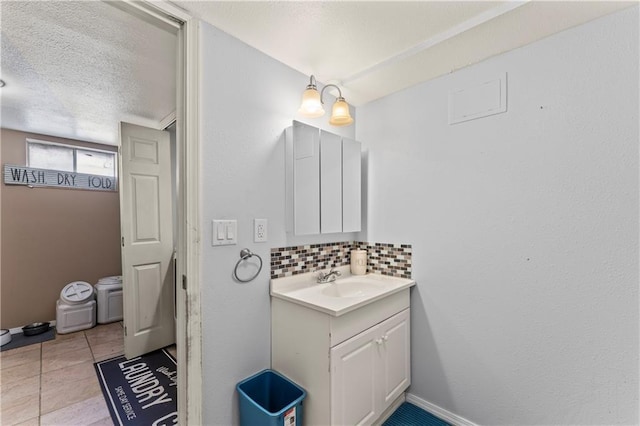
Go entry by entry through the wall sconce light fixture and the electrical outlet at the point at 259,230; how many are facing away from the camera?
0

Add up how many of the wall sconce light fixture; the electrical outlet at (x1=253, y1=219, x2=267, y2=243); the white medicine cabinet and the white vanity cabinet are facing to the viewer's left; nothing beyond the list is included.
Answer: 0

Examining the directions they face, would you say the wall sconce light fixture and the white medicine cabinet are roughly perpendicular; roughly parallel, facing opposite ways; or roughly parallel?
roughly parallel

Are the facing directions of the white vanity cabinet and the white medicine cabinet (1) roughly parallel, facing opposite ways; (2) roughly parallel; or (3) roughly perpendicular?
roughly parallel

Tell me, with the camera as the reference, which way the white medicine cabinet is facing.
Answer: facing the viewer and to the right of the viewer

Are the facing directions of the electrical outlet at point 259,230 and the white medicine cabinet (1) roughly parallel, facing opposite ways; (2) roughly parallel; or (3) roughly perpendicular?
roughly parallel

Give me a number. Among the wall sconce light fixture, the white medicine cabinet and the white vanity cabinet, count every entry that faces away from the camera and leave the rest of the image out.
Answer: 0
